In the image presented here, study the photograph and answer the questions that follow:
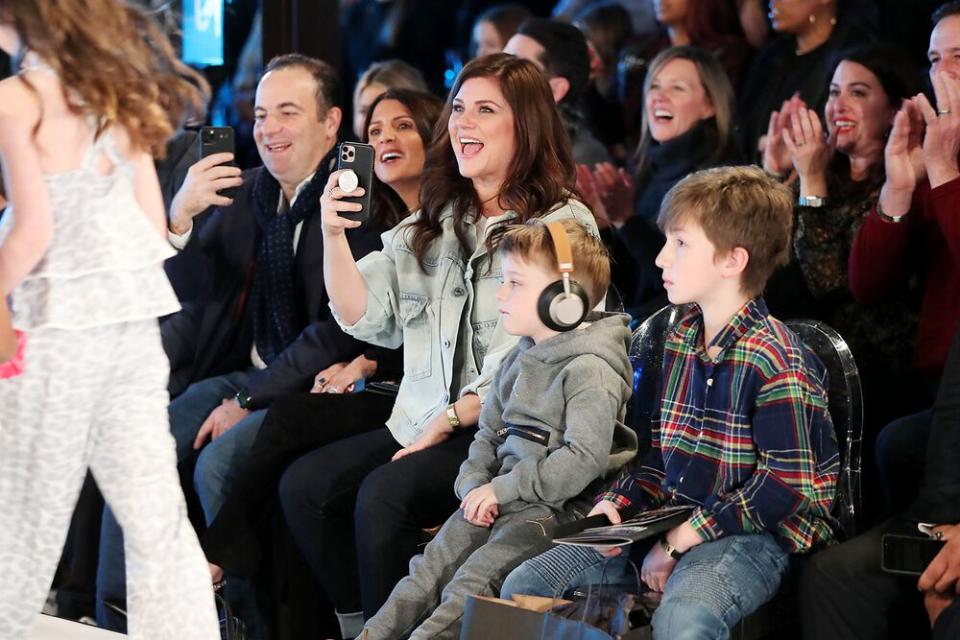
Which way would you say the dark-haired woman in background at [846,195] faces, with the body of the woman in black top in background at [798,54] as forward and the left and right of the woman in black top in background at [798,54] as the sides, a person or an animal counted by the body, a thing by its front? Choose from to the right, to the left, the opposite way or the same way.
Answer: the same way

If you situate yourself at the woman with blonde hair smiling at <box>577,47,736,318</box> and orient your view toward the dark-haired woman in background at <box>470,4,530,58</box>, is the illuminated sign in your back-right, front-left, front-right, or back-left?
front-left

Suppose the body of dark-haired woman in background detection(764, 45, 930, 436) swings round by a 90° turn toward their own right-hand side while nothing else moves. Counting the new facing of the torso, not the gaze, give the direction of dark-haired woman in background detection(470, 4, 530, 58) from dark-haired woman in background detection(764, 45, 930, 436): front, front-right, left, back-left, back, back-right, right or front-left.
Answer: front

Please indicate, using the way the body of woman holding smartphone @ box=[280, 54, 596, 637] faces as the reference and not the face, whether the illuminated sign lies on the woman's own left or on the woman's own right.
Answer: on the woman's own right

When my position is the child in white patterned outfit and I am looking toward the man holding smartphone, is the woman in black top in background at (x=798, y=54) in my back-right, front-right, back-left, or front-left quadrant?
front-right

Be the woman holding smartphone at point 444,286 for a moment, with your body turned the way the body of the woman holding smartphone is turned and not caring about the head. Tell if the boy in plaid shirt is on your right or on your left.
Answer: on your left

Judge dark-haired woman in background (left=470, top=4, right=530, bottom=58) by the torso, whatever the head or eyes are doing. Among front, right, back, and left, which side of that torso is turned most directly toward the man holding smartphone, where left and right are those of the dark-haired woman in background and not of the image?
front

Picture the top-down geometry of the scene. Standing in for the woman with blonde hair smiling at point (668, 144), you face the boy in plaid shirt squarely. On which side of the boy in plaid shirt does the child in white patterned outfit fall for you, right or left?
right

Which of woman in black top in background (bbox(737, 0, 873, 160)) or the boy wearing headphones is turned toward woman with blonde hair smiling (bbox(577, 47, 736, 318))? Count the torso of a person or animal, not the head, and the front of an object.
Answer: the woman in black top in background

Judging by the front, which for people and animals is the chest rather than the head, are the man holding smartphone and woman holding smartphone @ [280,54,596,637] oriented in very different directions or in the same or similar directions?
same or similar directions

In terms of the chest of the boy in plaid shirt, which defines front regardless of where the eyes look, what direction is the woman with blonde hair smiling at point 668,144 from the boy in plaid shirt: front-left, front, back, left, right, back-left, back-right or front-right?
back-right

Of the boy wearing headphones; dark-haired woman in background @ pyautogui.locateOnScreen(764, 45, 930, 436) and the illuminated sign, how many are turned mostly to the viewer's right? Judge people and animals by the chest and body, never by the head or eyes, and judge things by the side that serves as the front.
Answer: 0

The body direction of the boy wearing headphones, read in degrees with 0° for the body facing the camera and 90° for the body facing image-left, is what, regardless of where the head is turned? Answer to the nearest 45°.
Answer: approximately 45°

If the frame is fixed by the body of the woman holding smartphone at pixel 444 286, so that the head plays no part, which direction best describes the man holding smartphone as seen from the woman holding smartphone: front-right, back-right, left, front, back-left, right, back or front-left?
right

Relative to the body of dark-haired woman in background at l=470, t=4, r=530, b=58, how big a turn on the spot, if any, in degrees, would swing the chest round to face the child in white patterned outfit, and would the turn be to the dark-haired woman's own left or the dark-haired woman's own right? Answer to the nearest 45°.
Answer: approximately 45° to the dark-haired woman's own left

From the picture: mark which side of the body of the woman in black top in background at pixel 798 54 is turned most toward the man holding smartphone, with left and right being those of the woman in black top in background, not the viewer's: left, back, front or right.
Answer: front

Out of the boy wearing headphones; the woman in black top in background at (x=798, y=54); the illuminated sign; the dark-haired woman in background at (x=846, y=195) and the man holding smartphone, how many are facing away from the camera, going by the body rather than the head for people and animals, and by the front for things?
0

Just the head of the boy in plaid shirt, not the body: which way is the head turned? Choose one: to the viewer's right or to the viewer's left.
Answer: to the viewer's left

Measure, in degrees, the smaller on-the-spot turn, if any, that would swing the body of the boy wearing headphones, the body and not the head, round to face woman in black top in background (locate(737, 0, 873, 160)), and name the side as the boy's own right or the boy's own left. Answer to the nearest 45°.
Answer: approximately 180°
